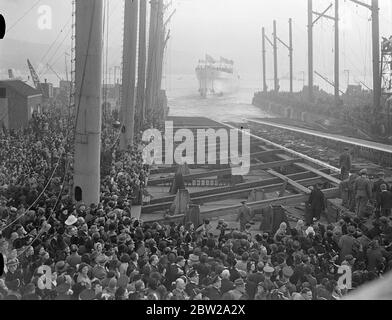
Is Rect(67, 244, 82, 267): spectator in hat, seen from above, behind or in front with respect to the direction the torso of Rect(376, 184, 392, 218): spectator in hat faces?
behind

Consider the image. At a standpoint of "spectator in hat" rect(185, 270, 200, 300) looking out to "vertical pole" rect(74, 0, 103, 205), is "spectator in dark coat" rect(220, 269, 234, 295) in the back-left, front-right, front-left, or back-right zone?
back-right

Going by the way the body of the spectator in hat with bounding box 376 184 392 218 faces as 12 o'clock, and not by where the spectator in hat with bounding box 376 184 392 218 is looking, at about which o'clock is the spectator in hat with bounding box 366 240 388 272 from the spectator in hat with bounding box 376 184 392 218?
the spectator in hat with bounding box 366 240 388 272 is roughly at 6 o'clock from the spectator in hat with bounding box 376 184 392 218.

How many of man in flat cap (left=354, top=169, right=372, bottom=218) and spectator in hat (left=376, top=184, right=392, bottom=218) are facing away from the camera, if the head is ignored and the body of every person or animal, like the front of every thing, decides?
2

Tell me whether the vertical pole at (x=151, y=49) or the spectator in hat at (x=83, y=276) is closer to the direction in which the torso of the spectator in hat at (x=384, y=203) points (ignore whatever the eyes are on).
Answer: the vertical pole

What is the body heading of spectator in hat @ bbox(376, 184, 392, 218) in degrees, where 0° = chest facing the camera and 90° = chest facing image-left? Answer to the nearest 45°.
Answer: approximately 180°

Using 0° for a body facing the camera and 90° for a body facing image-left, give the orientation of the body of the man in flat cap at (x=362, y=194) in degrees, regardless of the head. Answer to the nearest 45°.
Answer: approximately 180°
